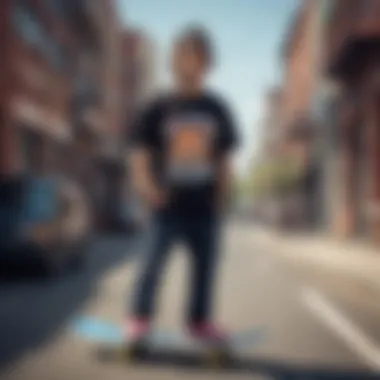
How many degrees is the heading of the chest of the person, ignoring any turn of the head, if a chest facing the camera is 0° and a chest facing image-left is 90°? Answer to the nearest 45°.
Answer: approximately 0°

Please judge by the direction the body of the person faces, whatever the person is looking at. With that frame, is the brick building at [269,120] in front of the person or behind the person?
behind
